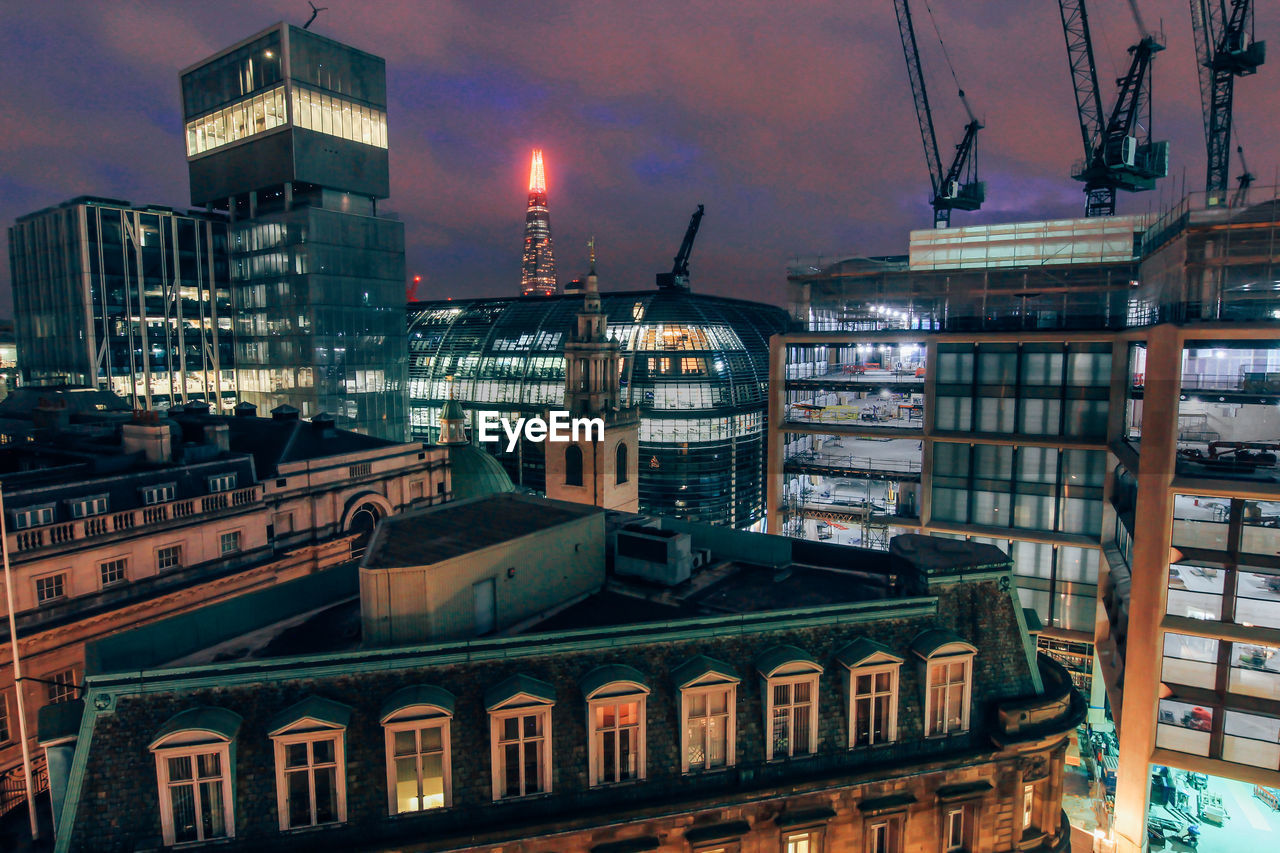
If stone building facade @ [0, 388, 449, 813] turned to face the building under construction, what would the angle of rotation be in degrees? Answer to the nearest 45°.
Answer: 0° — it already faces it

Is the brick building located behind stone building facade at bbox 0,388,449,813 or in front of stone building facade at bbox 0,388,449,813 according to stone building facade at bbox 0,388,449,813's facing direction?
in front

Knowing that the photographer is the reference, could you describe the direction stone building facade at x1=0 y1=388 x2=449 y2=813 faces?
facing the viewer and to the right of the viewer

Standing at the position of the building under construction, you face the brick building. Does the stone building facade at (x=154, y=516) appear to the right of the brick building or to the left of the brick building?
right

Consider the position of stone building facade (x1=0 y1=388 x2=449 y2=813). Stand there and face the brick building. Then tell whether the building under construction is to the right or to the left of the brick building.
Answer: left
